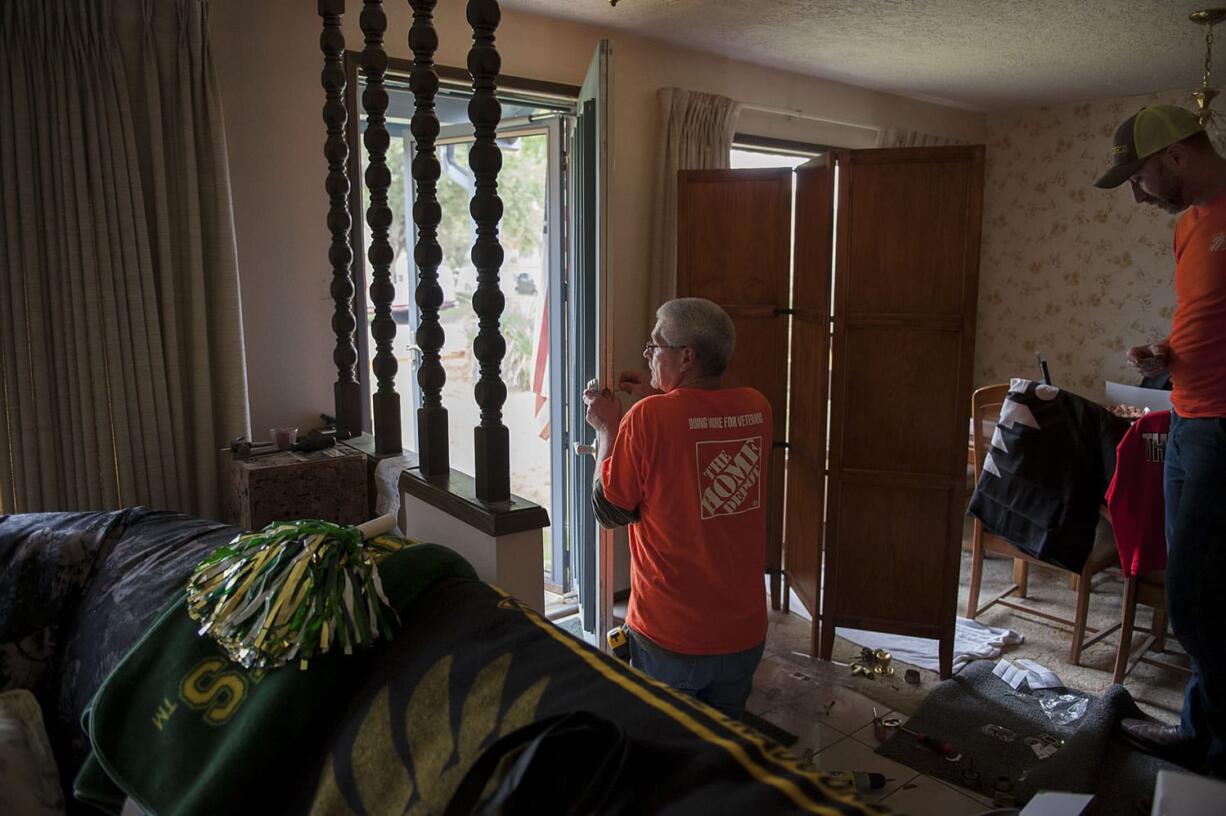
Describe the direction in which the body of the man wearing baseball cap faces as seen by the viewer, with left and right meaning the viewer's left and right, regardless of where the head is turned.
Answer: facing to the left of the viewer

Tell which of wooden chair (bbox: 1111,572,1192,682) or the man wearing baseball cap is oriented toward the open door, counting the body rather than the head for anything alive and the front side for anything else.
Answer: the man wearing baseball cap

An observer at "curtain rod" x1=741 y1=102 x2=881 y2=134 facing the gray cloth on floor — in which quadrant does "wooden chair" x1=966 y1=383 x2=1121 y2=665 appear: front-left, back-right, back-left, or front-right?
front-left

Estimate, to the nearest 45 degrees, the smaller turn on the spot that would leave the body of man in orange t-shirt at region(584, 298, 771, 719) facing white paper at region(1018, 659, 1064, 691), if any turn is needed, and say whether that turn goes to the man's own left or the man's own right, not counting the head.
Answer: approximately 90° to the man's own right

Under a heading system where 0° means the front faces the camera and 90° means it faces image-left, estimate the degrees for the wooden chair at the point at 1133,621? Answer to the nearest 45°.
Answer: approximately 225°

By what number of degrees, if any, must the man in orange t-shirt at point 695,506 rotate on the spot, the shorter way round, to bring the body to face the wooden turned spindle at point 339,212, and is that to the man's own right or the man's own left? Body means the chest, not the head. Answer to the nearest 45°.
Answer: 0° — they already face it

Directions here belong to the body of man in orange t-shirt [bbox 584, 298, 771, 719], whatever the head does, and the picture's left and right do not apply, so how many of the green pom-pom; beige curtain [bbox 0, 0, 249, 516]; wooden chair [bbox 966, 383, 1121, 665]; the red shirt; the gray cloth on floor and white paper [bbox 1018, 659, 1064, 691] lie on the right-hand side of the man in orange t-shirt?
4

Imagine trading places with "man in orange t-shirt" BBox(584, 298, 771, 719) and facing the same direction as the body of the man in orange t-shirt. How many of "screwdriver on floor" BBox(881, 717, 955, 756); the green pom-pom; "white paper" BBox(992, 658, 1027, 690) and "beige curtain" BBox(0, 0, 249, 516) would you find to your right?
2

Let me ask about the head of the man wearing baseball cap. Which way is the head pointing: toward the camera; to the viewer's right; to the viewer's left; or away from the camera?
to the viewer's left

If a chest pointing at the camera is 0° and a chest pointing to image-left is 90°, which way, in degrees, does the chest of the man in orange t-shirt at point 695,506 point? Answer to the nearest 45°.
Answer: approximately 135°
